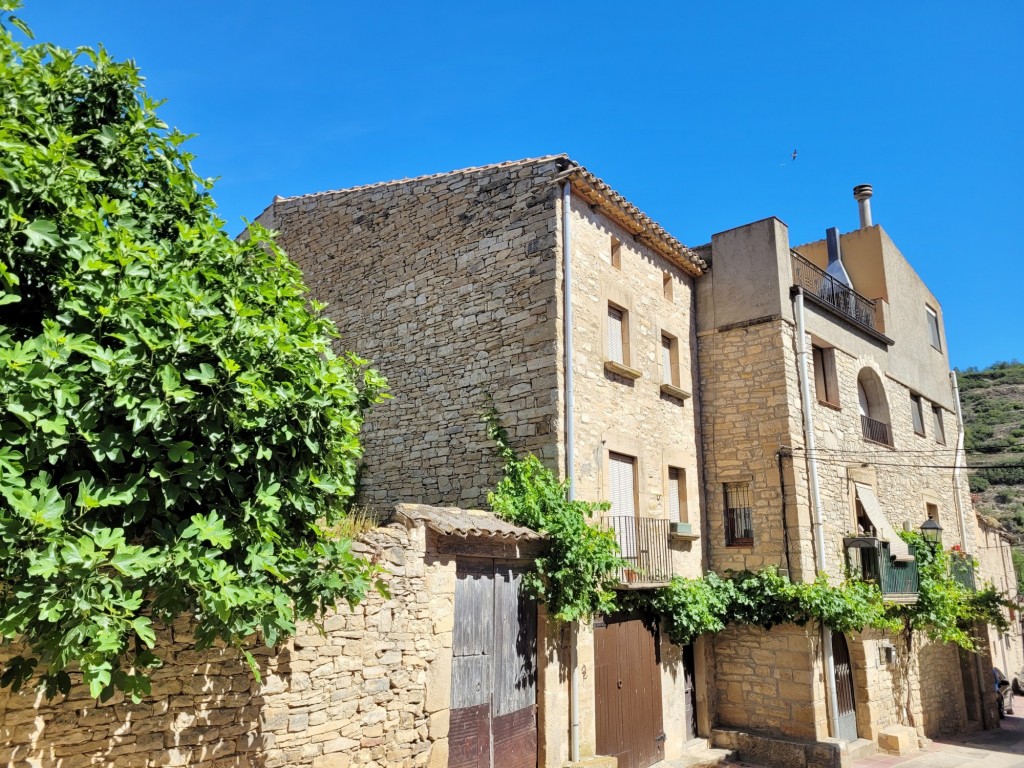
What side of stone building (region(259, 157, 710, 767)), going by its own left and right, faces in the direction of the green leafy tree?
right

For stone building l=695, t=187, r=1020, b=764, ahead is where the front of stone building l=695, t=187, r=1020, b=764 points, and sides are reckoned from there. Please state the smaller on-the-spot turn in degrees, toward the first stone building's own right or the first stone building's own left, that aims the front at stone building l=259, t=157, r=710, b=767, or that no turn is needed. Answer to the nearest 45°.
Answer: approximately 90° to the first stone building's own right

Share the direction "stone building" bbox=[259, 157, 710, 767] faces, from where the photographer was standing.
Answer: facing the viewer and to the right of the viewer

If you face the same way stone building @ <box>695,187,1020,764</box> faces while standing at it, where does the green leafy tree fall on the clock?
The green leafy tree is roughly at 2 o'clock from the stone building.

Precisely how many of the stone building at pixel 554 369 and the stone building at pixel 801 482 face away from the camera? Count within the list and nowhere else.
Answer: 0

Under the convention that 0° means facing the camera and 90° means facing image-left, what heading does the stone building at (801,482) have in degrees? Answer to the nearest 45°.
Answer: approximately 315°

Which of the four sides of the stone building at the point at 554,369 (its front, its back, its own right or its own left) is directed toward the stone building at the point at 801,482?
left

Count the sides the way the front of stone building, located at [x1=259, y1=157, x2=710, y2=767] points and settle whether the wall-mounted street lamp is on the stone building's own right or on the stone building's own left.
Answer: on the stone building's own left

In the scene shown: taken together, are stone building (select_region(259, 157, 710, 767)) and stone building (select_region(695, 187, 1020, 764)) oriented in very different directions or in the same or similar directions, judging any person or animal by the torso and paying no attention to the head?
same or similar directions
